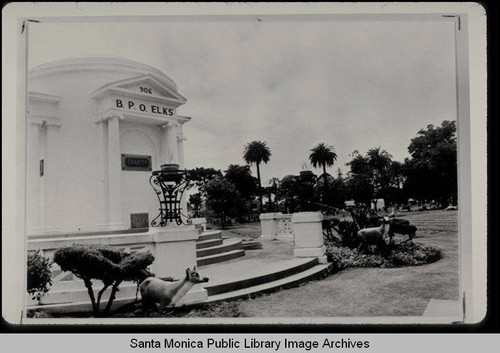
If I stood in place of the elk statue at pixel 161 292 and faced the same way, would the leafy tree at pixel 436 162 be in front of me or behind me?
in front

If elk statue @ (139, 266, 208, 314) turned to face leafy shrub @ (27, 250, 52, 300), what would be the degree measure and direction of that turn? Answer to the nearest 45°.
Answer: approximately 180°

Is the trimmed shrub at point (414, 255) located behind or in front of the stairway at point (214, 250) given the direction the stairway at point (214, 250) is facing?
in front

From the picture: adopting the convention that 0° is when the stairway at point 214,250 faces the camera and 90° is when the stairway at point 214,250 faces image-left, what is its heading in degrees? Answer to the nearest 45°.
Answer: approximately 315°

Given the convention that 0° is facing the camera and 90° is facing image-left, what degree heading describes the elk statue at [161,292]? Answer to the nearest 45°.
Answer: approximately 270°
